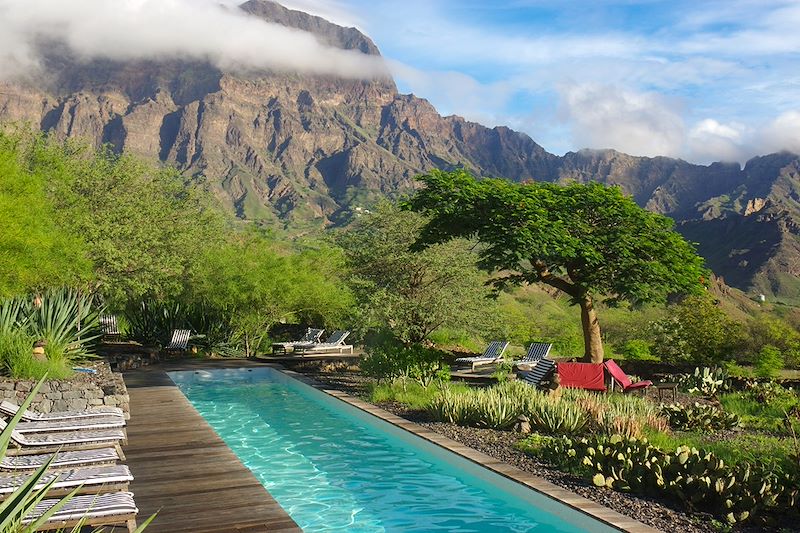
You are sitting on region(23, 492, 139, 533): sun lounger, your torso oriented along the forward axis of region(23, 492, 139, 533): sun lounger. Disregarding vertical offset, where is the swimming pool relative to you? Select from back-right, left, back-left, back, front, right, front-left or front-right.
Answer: front-left

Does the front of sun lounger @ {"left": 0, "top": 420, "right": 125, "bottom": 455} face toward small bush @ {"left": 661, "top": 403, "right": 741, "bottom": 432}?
yes

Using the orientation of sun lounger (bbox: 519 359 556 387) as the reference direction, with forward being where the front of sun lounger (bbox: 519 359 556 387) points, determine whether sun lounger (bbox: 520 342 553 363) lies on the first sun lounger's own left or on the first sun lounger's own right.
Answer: on the first sun lounger's own right

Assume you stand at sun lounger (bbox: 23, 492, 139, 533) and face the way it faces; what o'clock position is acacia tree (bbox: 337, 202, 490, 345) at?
The acacia tree is roughly at 10 o'clock from the sun lounger.

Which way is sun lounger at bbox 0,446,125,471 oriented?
to the viewer's right

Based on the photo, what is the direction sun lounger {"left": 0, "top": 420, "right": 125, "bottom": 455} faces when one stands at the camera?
facing to the right of the viewer

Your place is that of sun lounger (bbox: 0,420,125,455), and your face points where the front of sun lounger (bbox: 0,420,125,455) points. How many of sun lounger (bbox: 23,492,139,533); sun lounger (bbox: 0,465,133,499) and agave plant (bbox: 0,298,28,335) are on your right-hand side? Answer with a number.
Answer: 2

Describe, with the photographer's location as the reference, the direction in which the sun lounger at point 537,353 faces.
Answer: facing the viewer and to the left of the viewer

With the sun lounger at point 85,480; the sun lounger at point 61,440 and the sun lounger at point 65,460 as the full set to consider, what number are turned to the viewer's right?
3

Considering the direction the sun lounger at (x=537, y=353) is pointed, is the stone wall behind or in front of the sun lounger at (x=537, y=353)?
in front

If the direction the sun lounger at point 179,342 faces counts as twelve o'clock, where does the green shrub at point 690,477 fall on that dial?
The green shrub is roughly at 10 o'clock from the sun lounger.

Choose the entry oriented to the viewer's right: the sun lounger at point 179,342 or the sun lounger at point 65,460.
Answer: the sun lounger at point 65,460

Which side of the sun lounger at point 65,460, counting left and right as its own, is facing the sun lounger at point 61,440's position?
left
